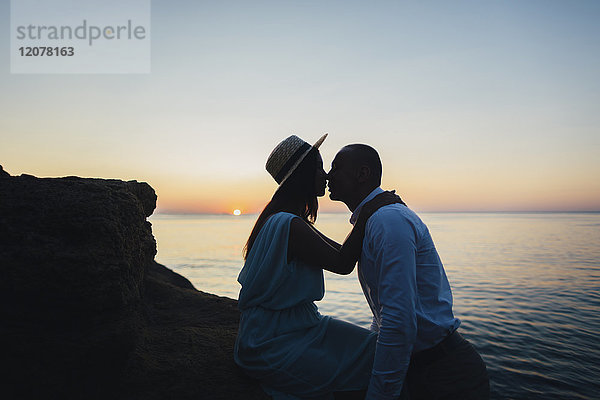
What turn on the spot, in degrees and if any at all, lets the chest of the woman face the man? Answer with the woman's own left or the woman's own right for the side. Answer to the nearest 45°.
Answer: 0° — they already face them

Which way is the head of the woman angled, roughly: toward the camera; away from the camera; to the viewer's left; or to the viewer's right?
to the viewer's right

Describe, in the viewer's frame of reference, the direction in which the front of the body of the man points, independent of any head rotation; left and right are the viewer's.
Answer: facing to the left of the viewer

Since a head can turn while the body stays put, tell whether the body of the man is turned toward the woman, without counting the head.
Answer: yes

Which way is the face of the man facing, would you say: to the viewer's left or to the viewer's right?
to the viewer's left

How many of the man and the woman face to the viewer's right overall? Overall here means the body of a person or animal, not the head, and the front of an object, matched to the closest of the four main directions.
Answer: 1

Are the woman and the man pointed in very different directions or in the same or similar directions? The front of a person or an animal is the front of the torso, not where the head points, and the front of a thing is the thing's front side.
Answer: very different directions

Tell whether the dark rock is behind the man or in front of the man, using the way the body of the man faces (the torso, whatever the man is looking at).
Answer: in front

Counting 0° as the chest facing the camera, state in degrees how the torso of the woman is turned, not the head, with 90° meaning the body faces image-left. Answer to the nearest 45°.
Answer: approximately 270°
